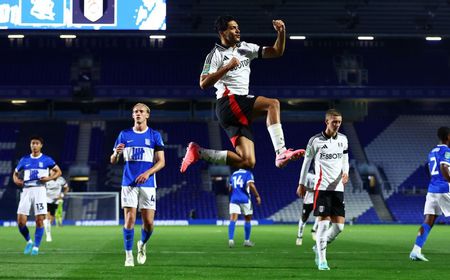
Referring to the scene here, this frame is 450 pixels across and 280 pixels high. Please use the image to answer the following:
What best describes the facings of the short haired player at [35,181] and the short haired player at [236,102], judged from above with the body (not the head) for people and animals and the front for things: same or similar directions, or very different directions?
same or similar directions

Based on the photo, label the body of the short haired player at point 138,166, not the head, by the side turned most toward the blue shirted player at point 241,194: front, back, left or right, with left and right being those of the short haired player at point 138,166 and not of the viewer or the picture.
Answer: back

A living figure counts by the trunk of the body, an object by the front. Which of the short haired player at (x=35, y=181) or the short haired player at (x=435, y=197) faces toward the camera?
the short haired player at (x=35, y=181)

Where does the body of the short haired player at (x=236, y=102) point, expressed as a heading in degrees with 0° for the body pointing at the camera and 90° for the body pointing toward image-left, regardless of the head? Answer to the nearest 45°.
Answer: approximately 315°

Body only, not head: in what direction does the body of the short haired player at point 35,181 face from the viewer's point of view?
toward the camera

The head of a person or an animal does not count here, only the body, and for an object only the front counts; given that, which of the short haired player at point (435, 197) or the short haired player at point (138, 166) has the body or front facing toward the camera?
the short haired player at point (138, 166)

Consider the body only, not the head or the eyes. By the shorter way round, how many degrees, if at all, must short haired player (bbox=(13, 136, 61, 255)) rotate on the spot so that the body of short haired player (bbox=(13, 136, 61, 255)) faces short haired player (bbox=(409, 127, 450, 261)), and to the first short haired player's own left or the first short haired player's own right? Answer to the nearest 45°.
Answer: approximately 45° to the first short haired player's own left

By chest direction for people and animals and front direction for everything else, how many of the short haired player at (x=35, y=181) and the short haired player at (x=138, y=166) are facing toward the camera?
2
